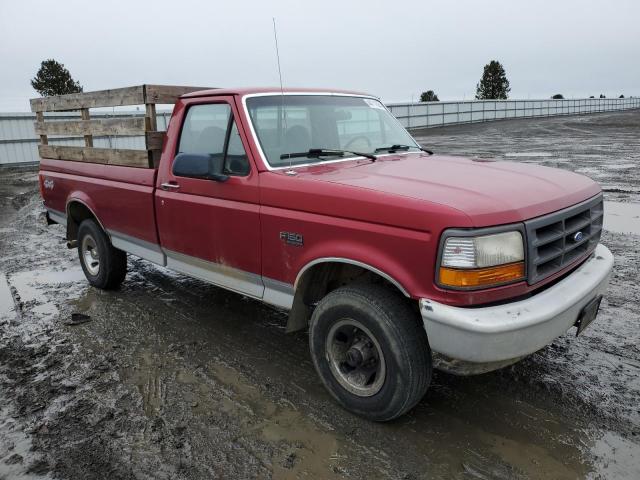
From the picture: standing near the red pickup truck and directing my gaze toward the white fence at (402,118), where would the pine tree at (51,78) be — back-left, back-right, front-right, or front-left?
front-left

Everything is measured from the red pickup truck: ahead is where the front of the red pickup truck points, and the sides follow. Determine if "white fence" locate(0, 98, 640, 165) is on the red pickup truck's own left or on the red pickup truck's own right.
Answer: on the red pickup truck's own left

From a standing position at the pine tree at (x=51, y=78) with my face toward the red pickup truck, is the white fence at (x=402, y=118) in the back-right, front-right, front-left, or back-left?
front-left

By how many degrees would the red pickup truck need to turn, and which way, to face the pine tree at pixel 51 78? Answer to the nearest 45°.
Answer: approximately 180°

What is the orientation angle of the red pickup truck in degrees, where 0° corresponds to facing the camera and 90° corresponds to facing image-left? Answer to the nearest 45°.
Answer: approximately 315°
